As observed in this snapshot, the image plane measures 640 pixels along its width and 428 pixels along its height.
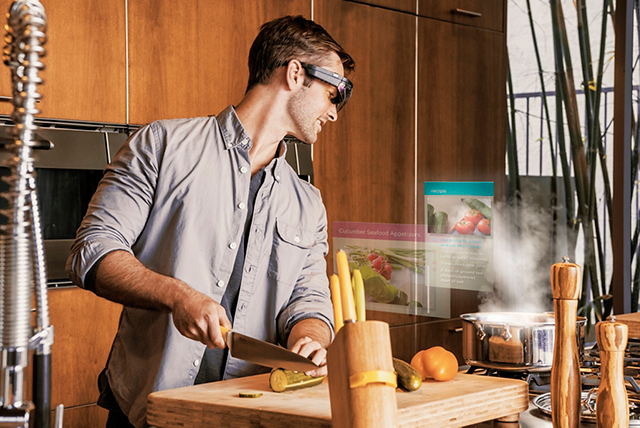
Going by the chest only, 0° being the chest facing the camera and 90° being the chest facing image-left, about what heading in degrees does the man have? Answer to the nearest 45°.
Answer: approximately 315°

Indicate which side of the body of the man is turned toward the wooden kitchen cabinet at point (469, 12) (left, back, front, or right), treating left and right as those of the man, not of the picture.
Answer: left

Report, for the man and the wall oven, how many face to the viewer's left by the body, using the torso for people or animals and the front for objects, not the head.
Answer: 0

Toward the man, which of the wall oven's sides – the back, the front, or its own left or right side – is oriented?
front

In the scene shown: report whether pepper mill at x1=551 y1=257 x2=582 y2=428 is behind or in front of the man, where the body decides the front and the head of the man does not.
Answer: in front

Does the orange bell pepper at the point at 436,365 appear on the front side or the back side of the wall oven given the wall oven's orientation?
on the front side

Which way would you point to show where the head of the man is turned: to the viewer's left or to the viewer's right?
to the viewer's right

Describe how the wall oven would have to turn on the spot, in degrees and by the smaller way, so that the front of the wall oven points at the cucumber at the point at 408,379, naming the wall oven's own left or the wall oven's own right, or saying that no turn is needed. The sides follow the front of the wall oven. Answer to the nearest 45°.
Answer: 0° — it already faces it

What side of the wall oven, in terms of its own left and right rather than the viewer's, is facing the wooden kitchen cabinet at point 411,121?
left

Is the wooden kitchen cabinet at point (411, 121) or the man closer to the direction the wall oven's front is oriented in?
the man

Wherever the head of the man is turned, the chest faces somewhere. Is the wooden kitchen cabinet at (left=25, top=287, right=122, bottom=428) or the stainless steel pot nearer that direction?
the stainless steel pot
